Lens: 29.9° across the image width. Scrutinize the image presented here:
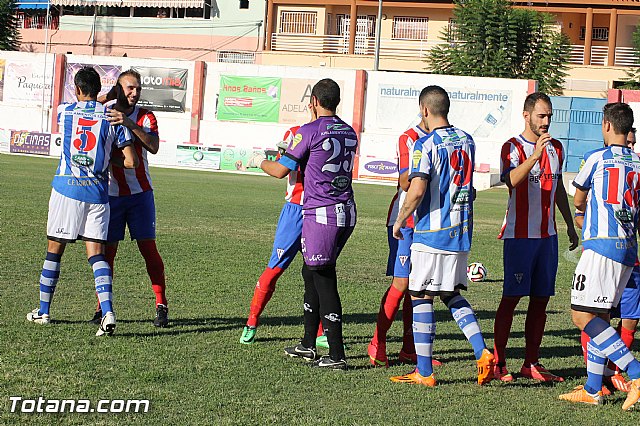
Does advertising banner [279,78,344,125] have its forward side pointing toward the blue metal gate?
no

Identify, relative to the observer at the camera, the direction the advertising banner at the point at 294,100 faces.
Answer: facing the viewer

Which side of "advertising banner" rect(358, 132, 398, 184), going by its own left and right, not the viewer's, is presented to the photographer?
front

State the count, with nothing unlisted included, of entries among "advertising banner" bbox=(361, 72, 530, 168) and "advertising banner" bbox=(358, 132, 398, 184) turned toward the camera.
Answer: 2

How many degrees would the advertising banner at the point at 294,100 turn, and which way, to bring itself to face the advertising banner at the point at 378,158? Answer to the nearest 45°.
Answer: approximately 45° to its left

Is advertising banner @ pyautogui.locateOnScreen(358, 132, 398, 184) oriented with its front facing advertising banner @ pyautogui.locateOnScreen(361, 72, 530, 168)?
no

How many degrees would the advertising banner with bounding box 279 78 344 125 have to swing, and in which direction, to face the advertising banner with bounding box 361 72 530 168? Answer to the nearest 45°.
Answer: approximately 90° to its left

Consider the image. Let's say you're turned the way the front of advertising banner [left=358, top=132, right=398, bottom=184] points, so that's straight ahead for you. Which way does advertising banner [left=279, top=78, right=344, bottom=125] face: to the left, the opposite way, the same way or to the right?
the same way

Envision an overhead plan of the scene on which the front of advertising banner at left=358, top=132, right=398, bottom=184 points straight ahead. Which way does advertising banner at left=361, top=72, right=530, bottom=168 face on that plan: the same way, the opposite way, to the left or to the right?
the same way

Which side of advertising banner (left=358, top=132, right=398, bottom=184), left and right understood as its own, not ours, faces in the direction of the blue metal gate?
left

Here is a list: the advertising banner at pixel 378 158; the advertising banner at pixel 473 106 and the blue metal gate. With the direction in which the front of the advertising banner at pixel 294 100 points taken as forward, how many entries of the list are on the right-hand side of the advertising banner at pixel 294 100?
0

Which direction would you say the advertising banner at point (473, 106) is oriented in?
toward the camera

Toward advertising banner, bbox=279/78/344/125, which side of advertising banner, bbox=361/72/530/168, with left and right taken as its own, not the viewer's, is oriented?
right
